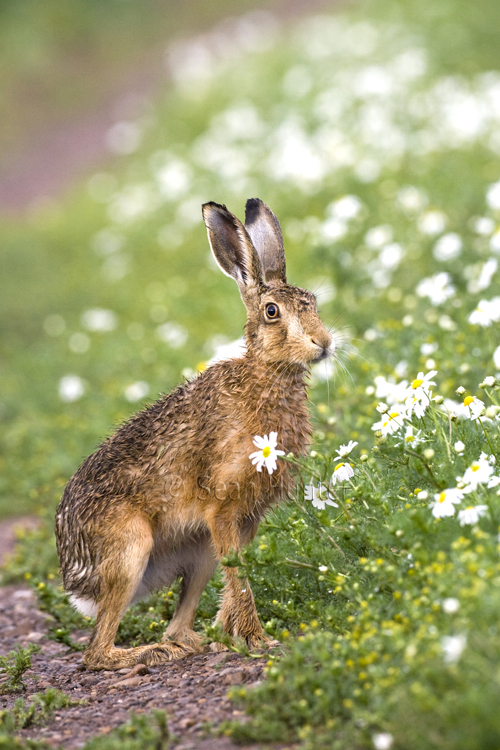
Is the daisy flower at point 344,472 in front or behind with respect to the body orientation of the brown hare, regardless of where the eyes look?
in front

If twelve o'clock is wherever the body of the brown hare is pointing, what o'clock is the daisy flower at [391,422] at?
The daisy flower is roughly at 1 o'clock from the brown hare.

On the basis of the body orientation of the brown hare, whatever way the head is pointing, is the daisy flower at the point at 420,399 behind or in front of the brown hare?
in front

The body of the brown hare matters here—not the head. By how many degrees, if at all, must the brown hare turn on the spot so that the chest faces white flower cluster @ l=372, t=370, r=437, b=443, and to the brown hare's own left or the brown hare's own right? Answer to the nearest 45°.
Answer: approximately 45° to the brown hare's own right

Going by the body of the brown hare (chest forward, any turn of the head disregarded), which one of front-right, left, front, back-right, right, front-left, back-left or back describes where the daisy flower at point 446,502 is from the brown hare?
front-right

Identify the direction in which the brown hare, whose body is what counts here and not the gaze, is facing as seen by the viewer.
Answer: to the viewer's right
